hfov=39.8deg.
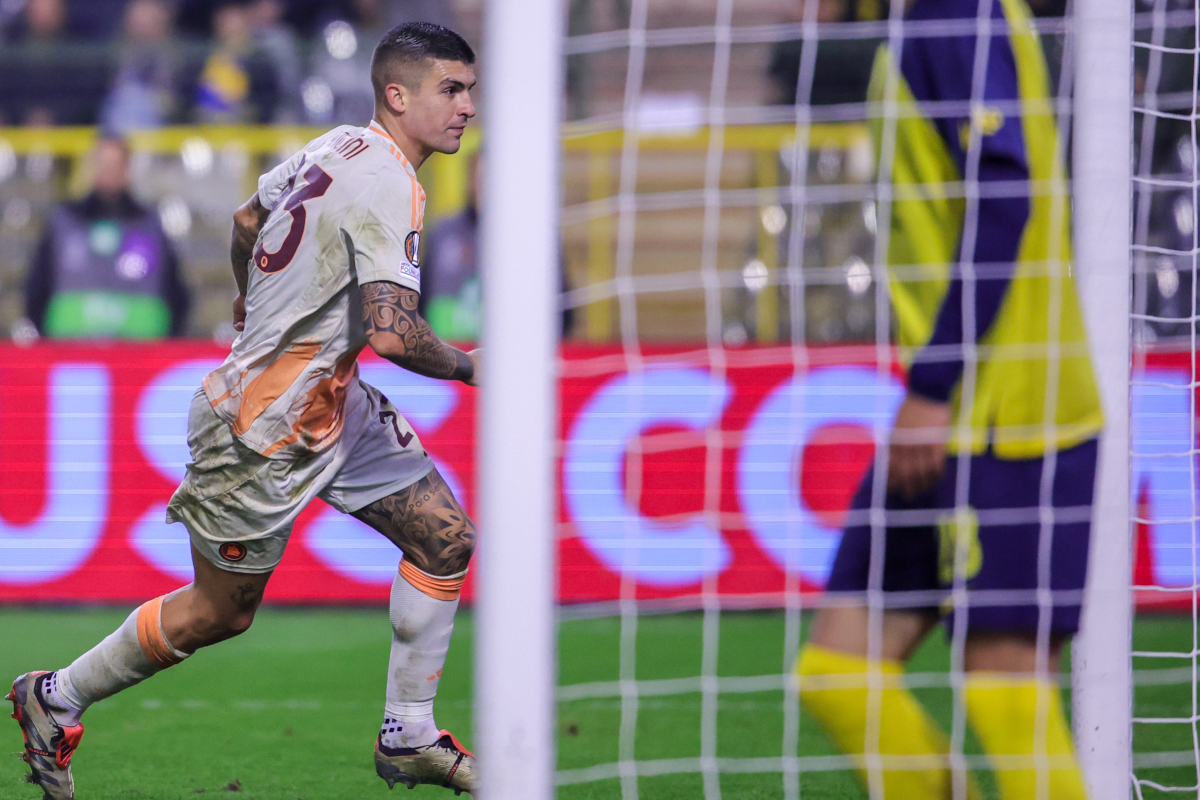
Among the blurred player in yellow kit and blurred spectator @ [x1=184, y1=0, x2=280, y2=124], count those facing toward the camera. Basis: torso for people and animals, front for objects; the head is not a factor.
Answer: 1

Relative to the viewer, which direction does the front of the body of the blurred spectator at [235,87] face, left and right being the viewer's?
facing the viewer

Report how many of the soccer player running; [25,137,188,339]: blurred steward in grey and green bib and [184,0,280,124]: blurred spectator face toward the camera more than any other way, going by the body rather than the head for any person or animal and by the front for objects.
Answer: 2

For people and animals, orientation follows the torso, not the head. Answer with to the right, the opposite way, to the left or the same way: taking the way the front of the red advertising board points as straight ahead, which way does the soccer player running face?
to the left

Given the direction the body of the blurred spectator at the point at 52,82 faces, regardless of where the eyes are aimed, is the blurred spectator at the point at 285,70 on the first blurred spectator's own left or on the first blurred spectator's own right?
on the first blurred spectator's own left

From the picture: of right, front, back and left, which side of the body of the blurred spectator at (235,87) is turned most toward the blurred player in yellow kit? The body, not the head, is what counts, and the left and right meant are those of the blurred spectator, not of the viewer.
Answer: front

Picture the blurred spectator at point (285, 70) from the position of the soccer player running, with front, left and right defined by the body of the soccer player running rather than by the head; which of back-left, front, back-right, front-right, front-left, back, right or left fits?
left

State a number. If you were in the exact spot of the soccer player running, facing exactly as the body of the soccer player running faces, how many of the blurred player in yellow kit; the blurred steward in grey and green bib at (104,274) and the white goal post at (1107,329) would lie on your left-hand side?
1

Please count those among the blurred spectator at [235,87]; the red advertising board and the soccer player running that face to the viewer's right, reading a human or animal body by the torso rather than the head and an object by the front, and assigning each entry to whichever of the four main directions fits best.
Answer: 1

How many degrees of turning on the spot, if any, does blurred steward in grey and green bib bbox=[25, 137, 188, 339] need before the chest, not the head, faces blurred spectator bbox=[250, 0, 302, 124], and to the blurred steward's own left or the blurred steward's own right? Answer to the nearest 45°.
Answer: approximately 135° to the blurred steward's own left

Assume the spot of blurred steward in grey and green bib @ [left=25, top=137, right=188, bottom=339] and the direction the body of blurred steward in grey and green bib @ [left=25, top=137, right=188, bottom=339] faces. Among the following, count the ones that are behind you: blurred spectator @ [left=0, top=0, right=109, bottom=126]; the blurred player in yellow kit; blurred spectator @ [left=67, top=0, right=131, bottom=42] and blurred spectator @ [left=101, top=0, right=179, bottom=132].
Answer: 3

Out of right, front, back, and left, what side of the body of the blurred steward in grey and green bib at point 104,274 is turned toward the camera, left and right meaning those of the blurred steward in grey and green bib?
front
